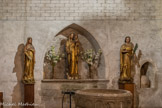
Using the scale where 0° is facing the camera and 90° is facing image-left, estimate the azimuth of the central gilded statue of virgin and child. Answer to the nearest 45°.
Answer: approximately 0°

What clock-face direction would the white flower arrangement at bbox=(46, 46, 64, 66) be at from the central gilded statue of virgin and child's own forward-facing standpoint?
The white flower arrangement is roughly at 3 o'clock from the central gilded statue of virgin and child.
